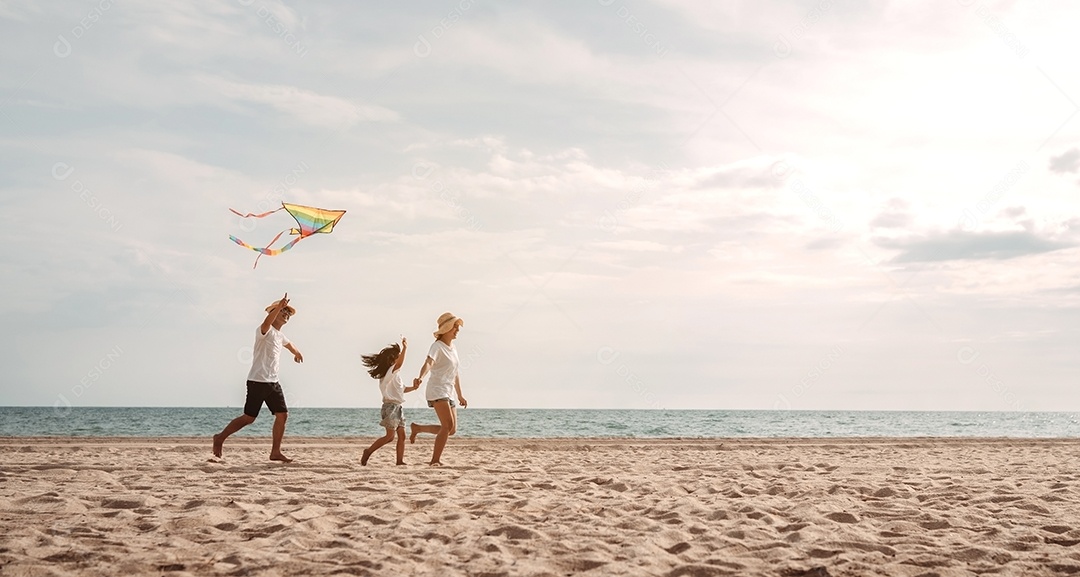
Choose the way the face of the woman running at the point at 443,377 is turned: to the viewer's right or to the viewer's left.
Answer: to the viewer's right

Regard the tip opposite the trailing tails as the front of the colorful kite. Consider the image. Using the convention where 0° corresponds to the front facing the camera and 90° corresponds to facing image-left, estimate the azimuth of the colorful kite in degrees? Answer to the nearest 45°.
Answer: approximately 270°
